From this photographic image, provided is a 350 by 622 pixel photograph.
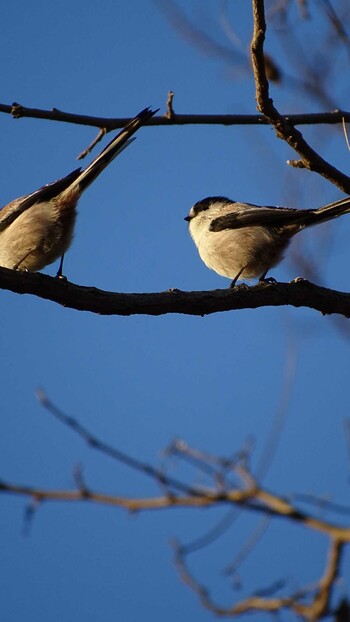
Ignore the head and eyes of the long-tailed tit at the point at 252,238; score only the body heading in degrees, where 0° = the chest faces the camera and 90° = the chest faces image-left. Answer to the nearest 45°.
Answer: approximately 90°

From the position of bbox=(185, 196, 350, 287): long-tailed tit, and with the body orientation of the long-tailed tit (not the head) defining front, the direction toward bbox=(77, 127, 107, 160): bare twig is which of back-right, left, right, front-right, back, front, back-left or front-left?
front-left

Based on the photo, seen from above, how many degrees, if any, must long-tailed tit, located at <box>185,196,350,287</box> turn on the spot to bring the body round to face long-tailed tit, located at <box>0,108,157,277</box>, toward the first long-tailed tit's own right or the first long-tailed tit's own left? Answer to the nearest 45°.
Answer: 0° — it already faces it
